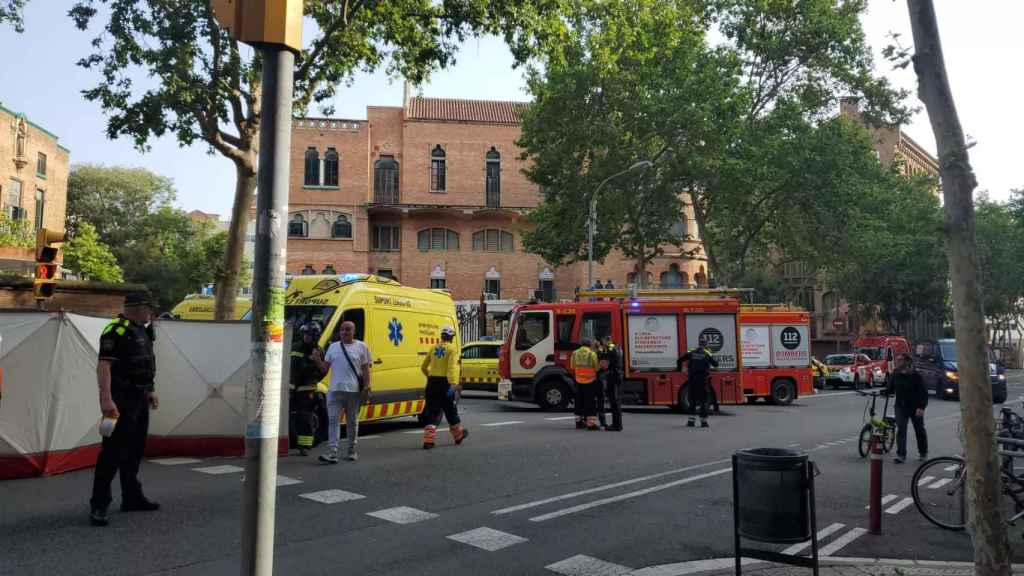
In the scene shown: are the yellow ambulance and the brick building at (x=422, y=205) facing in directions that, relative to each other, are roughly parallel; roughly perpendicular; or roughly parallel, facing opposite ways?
roughly perpendicular

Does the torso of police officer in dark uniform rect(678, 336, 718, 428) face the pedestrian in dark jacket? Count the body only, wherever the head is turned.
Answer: no

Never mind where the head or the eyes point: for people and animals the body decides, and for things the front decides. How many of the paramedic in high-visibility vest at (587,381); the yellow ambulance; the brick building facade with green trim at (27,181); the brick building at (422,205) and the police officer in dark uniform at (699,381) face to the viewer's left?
1

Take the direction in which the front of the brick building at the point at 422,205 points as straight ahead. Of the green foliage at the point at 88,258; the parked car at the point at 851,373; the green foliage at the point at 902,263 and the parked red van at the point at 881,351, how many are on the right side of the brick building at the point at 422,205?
1

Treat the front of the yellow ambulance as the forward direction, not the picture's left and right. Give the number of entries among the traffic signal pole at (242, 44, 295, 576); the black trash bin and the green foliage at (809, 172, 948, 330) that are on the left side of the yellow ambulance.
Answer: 2

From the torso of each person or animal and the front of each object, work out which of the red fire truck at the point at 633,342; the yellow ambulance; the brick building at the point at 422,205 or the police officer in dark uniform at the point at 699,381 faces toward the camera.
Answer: the brick building

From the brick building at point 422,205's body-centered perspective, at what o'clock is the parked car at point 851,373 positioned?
The parked car is roughly at 10 o'clock from the brick building.

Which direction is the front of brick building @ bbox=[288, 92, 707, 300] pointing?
toward the camera

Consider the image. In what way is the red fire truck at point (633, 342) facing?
to the viewer's left

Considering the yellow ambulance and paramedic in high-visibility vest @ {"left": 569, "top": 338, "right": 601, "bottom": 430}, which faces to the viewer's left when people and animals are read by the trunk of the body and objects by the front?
the yellow ambulance

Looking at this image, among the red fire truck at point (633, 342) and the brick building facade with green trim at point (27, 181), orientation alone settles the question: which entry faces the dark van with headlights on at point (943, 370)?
the brick building facade with green trim

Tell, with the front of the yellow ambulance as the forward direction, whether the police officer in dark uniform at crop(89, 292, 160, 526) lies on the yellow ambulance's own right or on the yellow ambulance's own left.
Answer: on the yellow ambulance's own left

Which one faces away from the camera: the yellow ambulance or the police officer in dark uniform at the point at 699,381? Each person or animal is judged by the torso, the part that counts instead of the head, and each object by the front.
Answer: the police officer in dark uniform

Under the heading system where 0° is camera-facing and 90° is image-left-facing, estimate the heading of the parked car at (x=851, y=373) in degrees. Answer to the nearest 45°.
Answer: approximately 45°

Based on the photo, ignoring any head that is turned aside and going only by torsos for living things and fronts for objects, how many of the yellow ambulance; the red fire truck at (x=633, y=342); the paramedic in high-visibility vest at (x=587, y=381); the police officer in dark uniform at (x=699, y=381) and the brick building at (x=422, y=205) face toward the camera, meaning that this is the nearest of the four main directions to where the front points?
1

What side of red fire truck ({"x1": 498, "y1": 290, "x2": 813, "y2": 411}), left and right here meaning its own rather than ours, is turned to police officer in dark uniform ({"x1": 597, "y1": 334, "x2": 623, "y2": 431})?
left

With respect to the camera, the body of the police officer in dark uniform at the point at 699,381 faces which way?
away from the camera

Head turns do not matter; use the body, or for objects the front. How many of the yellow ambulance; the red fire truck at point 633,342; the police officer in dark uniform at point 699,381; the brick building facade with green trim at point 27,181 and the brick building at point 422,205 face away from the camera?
1

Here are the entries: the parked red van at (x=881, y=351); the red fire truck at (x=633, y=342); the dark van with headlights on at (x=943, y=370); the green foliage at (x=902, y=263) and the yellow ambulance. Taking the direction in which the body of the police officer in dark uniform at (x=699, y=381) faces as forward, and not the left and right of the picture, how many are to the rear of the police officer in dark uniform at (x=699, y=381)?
0

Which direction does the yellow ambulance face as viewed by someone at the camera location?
facing to the left of the viewer

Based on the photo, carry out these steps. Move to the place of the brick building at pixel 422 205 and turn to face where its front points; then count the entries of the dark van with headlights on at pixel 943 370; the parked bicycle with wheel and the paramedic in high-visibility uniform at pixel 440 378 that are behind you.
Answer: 0
